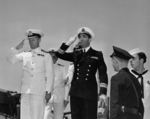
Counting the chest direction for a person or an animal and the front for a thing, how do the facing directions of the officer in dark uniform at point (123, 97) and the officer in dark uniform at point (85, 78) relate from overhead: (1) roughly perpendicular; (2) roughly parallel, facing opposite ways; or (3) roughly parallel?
roughly perpendicular

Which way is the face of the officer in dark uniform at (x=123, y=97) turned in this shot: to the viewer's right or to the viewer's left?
to the viewer's left

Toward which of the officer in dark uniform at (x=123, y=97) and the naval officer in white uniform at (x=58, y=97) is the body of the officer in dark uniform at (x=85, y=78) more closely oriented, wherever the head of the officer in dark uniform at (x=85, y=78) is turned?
the officer in dark uniform

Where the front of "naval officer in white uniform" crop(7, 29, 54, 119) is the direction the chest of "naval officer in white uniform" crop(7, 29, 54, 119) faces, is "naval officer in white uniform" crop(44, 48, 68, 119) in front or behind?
behind

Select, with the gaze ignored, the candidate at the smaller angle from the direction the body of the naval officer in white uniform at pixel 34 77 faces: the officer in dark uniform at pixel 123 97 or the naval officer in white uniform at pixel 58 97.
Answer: the officer in dark uniform

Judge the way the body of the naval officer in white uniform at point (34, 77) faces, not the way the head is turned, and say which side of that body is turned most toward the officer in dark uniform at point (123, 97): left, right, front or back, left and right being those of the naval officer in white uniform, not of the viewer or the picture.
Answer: left

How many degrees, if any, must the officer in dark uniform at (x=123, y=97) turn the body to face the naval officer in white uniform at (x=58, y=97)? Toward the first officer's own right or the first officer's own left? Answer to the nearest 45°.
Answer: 0° — they already face them

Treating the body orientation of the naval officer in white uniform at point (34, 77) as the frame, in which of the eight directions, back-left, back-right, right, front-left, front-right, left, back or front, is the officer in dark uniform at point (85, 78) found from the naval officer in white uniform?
left

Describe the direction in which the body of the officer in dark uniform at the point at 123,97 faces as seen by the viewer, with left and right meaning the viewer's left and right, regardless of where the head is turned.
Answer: facing away from the viewer and to the left of the viewer

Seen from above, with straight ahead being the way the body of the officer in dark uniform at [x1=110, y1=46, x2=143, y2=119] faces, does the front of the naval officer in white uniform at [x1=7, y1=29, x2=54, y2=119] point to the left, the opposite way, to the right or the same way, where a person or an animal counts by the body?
to the left

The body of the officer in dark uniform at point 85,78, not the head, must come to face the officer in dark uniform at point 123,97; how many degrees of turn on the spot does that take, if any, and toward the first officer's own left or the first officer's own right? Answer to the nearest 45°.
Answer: approximately 45° to the first officer's own left

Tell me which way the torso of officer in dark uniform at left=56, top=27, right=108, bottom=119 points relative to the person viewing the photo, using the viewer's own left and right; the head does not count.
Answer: facing the viewer and to the left of the viewer

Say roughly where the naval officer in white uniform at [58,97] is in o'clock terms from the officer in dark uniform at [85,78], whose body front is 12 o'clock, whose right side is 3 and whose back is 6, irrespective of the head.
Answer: The naval officer in white uniform is roughly at 4 o'clock from the officer in dark uniform.
